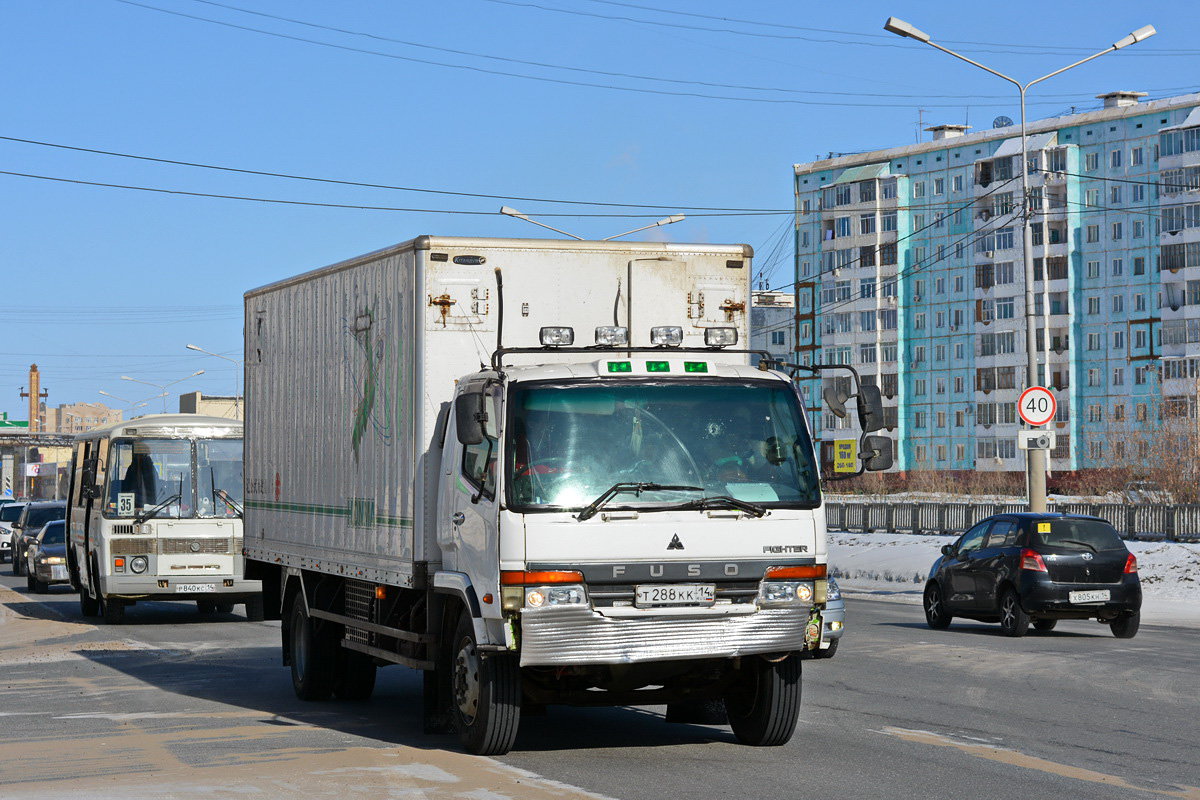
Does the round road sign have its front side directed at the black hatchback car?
yes

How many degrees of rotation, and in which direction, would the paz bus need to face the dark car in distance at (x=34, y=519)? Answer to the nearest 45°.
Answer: approximately 180°

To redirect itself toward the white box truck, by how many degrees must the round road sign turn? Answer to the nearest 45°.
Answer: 0° — it already faces it

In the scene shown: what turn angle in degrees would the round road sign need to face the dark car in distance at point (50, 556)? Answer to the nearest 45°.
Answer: approximately 90° to its right

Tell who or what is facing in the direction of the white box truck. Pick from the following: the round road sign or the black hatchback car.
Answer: the round road sign

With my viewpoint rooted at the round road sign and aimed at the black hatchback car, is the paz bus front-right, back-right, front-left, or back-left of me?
front-right

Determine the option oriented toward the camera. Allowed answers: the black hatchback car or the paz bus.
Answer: the paz bus

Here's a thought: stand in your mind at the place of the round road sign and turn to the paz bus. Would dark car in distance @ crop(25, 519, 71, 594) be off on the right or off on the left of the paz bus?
right

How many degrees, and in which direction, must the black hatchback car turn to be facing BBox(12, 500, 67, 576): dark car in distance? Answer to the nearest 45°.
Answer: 0° — it already faces it

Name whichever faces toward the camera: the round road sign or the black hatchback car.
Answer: the round road sign

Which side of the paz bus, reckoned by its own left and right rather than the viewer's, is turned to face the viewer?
front

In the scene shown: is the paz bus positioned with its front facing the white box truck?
yes

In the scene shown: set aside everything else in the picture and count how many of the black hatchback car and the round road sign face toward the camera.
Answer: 1

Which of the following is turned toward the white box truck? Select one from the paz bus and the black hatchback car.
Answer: the paz bus

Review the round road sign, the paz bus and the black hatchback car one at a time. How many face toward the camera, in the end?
2
